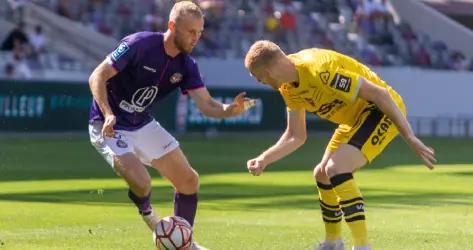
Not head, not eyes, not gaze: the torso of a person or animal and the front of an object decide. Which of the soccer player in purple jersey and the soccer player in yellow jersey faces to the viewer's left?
the soccer player in yellow jersey

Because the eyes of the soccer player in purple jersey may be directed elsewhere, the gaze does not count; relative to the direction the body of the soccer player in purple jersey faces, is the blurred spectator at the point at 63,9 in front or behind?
behind

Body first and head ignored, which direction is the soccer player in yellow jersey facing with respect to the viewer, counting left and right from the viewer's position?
facing to the left of the viewer

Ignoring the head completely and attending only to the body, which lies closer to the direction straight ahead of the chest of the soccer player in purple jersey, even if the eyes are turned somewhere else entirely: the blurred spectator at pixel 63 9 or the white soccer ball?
the white soccer ball

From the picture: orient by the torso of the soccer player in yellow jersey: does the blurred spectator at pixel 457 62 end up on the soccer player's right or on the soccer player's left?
on the soccer player's right

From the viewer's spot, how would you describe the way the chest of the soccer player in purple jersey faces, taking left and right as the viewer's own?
facing the viewer and to the right of the viewer

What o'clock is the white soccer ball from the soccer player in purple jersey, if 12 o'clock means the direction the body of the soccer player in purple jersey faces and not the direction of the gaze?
The white soccer ball is roughly at 1 o'clock from the soccer player in purple jersey.

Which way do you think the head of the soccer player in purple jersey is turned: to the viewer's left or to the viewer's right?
to the viewer's right

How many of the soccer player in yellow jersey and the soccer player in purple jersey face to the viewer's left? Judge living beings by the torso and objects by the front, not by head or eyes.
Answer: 1

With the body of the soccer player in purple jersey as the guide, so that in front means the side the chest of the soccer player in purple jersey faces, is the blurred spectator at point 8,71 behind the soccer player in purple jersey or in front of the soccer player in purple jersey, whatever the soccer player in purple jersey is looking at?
behind
